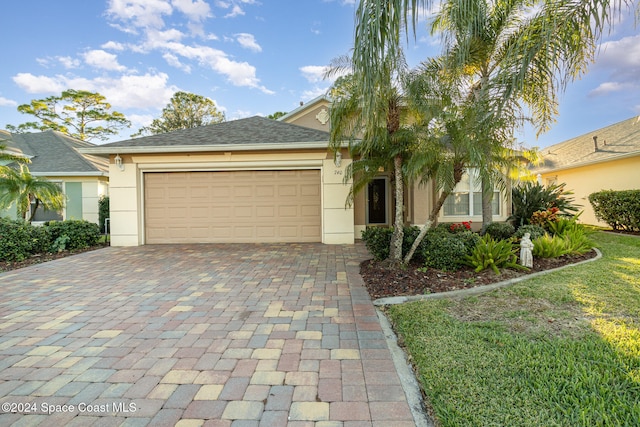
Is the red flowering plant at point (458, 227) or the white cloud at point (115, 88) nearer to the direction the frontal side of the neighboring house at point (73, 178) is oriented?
the red flowering plant

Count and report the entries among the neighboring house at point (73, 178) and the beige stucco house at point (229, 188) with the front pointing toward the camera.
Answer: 2

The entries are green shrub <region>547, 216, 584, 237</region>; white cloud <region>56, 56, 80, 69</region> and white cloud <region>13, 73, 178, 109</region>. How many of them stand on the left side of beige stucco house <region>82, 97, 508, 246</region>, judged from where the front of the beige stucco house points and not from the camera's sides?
1

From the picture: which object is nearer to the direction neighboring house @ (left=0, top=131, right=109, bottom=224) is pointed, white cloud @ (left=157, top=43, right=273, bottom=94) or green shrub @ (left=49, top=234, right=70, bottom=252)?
the green shrub

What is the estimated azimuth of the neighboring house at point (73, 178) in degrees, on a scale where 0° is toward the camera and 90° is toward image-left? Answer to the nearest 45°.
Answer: approximately 0°

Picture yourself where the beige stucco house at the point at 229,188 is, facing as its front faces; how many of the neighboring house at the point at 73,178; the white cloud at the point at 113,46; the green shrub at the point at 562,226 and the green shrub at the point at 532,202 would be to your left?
2

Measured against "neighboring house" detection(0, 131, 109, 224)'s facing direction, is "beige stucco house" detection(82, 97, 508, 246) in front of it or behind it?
in front

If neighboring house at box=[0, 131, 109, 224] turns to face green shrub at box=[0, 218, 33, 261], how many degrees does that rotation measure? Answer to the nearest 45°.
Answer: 0° — it already faces it

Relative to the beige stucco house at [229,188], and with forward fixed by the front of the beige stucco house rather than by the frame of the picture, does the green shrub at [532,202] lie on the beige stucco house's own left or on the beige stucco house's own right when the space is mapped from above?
on the beige stucco house's own left

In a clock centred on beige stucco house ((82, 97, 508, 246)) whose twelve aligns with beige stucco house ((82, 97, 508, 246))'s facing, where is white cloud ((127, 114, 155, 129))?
The white cloud is roughly at 5 o'clock from the beige stucco house.

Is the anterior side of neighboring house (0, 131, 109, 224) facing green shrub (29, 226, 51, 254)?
yes

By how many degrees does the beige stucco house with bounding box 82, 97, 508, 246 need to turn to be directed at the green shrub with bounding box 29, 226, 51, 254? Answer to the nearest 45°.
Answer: approximately 90° to its right
